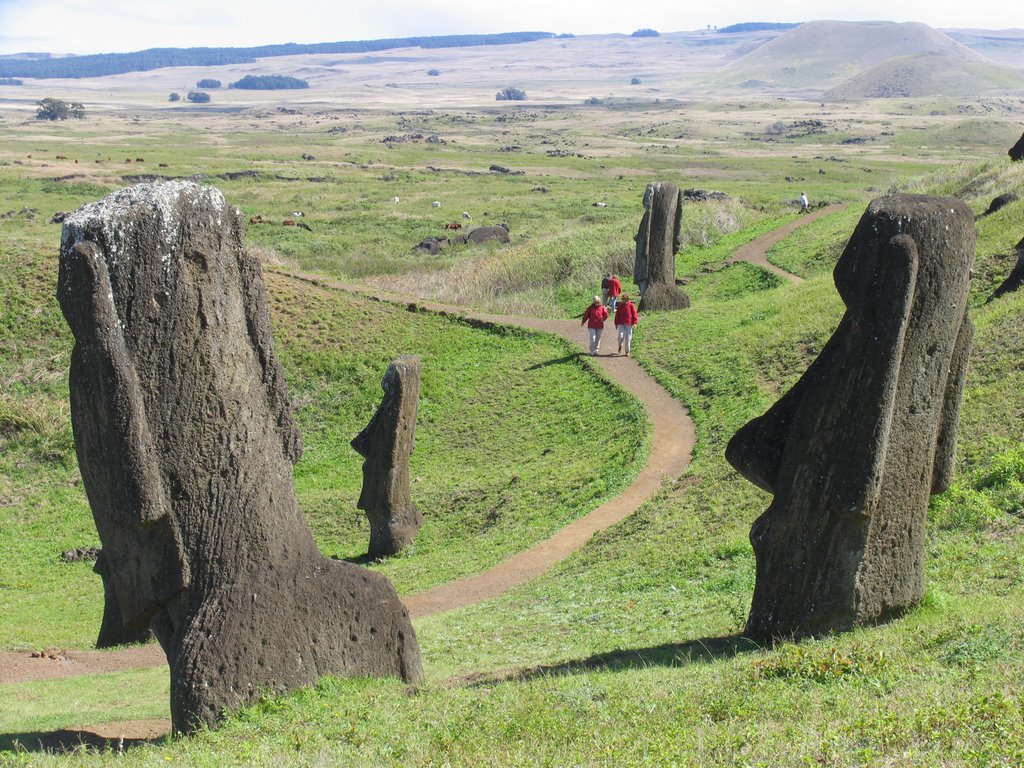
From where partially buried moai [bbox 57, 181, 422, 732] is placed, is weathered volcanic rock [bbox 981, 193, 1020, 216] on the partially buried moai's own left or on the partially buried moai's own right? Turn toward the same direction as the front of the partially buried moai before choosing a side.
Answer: on the partially buried moai's own right

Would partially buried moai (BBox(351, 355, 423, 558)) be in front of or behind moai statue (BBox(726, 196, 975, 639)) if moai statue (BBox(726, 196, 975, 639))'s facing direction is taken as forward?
in front

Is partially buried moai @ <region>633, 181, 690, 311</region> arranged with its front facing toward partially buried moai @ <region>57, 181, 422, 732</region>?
no

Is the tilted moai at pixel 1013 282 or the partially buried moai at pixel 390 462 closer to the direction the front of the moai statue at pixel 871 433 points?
the partially buried moai

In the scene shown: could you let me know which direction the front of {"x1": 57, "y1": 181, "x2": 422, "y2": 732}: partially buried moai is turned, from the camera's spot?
facing away from the viewer and to the left of the viewer

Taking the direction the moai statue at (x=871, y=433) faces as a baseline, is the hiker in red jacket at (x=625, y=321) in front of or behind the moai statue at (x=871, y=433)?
in front

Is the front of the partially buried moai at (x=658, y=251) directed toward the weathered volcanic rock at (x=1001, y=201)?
no

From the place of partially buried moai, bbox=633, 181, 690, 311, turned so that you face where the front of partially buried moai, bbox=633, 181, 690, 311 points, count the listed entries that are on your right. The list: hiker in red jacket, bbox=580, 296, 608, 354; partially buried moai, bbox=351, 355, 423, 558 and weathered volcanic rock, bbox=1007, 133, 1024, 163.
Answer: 1

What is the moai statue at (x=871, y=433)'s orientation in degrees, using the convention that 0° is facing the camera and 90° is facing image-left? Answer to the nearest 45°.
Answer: approximately 135°

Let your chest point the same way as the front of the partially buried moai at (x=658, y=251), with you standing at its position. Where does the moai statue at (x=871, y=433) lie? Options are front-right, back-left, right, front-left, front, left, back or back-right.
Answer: back-left

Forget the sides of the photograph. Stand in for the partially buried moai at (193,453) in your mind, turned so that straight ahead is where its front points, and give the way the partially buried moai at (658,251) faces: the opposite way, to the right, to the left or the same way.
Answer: the same way

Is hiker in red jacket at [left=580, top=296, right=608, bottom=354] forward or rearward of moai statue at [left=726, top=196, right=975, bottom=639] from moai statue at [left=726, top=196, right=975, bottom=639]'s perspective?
forward

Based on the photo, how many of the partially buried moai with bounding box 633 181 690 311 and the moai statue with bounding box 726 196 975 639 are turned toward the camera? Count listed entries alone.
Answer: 0

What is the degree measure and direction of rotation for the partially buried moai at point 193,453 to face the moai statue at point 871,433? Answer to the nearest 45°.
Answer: approximately 135° to its right

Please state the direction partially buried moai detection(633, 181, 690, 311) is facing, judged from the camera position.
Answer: facing away from the viewer and to the left of the viewer

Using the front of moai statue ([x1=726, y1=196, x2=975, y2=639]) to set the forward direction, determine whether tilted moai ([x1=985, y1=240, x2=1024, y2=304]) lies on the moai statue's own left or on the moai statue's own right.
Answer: on the moai statue's own right

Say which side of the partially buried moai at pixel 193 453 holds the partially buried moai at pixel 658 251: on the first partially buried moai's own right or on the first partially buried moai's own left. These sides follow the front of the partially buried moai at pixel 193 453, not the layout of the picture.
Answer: on the first partially buried moai's own right
